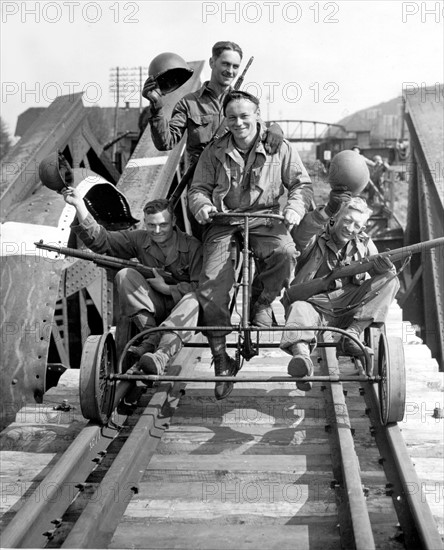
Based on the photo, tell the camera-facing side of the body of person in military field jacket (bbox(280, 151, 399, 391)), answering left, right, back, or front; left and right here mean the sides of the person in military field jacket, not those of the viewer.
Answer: front

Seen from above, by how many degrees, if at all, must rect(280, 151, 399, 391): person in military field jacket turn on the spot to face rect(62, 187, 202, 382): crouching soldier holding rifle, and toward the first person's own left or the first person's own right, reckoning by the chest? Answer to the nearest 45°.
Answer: approximately 90° to the first person's own right

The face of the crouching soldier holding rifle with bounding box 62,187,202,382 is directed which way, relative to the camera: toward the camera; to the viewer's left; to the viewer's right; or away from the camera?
toward the camera

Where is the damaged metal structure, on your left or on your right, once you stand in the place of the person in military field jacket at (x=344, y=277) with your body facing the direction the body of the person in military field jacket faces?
on your right
